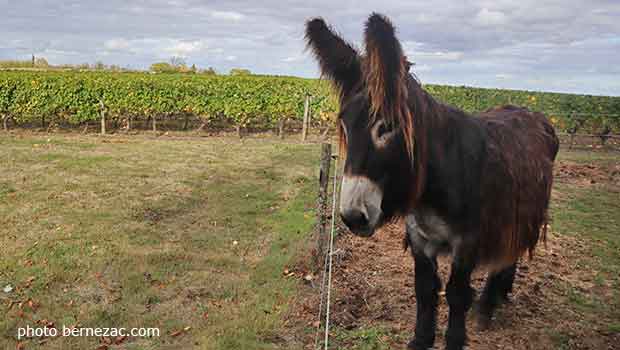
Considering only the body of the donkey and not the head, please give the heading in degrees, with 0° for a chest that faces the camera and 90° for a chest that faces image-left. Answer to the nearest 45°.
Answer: approximately 45°

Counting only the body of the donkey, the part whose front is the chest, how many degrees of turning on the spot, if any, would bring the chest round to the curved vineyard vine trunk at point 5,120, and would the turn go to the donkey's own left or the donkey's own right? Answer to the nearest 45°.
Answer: approximately 90° to the donkey's own right

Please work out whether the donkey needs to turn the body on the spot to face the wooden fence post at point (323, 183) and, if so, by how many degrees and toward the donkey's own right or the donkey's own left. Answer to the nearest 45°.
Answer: approximately 90° to the donkey's own right

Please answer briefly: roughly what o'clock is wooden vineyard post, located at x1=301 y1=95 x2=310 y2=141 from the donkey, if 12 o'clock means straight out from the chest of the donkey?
The wooden vineyard post is roughly at 4 o'clock from the donkey.

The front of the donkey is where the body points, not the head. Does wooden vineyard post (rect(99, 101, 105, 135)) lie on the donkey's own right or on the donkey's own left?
on the donkey's own right

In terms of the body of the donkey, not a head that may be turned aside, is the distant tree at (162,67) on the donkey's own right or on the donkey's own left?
on the donkey's own right
